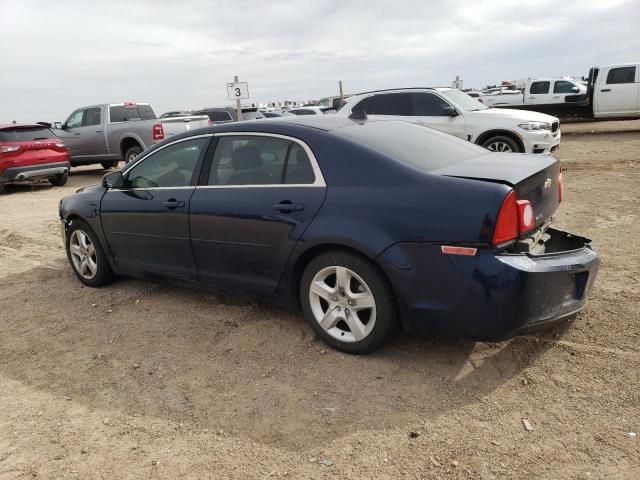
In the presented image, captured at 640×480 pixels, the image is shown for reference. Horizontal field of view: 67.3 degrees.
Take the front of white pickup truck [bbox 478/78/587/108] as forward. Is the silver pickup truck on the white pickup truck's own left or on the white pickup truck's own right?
on the white pickup truck's own right

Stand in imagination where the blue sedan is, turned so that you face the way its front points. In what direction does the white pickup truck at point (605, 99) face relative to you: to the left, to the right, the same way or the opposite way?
the opposite way

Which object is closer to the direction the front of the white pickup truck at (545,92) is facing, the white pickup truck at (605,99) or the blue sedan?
the white pickup truck

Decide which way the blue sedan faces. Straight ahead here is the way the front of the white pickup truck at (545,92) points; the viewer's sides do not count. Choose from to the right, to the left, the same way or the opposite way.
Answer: the opposite way

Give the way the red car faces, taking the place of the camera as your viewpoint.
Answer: facing away from the viewer and to the left of the viewer

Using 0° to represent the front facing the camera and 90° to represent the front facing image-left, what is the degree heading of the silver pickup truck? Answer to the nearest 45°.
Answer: approximately 135°

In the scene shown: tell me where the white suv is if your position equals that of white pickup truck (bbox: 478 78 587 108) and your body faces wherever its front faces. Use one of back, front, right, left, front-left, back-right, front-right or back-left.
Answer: right

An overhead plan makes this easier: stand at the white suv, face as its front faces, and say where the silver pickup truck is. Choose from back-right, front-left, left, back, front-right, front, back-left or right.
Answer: back-right

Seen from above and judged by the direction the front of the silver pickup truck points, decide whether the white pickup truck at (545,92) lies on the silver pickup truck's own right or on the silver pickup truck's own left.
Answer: on the silver pickup truck's own right

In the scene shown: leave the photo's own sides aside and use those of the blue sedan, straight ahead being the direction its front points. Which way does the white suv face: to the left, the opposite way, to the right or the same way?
the opposite way

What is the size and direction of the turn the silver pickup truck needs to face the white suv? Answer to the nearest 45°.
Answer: approximately 180°

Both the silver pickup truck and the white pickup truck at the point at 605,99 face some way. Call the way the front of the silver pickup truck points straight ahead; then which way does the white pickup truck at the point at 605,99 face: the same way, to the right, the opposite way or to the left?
the opposite way

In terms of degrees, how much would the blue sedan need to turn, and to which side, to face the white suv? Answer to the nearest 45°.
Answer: approximately 45° to its right
